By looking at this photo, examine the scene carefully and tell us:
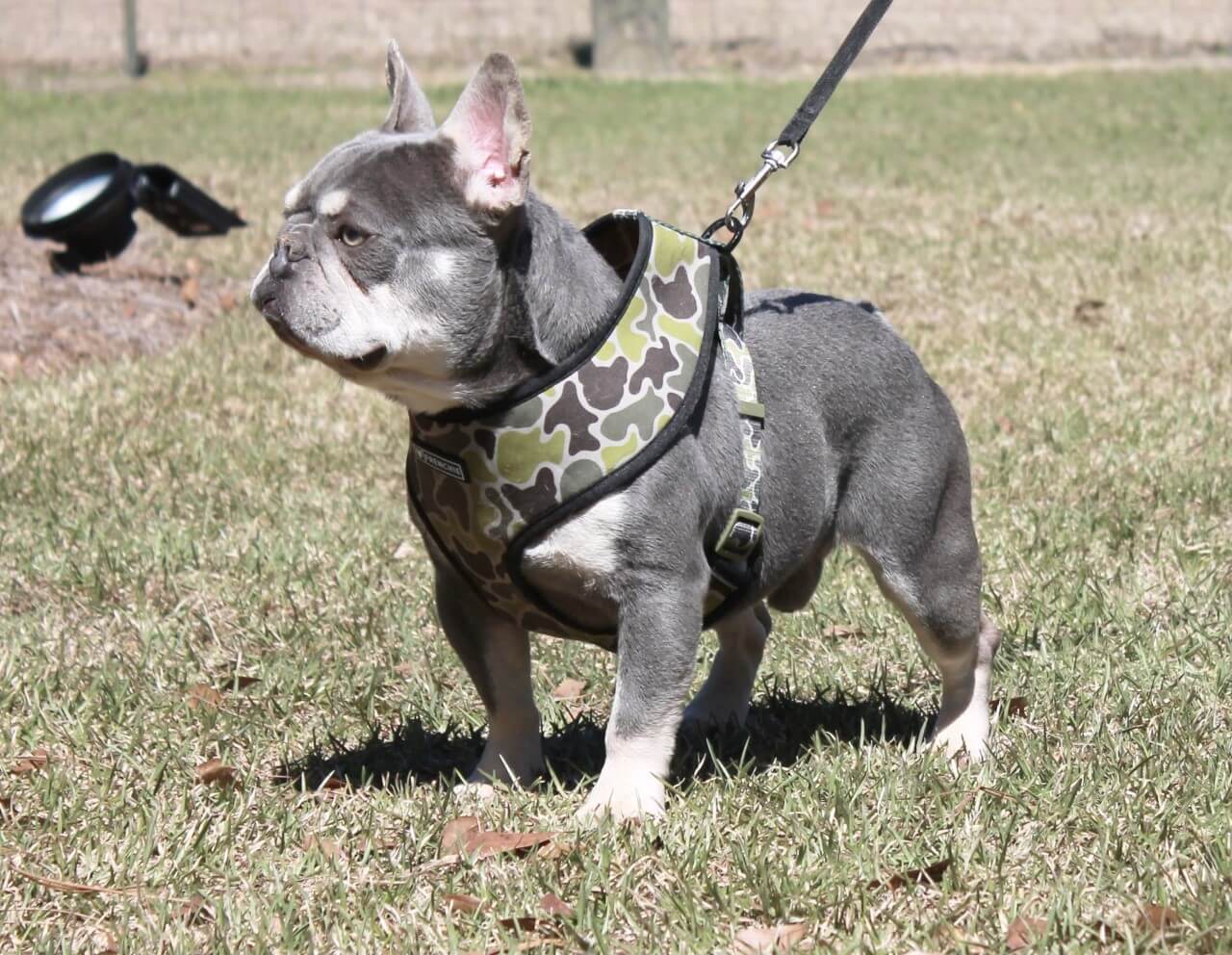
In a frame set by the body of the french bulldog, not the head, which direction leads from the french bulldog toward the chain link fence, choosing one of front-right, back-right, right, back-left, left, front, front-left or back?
back-right

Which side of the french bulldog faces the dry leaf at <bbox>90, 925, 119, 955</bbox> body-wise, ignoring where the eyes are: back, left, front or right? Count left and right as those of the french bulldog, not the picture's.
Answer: front

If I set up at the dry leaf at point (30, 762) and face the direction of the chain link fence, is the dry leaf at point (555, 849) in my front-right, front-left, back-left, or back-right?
back-right

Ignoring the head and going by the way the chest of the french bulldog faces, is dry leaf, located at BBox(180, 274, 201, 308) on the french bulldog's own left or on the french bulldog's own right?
on the french bulldog's own right

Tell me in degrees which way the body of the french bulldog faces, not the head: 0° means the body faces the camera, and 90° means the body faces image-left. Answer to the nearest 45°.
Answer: approximately 45°

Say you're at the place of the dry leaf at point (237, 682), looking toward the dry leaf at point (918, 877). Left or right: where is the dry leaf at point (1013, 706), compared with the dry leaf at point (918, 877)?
left
